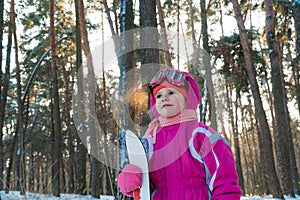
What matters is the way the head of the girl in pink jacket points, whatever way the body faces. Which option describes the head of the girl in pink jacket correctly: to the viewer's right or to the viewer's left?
to the viewer's left

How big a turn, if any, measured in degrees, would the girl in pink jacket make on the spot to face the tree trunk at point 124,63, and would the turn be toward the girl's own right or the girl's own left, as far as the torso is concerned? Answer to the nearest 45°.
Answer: approximately 135° to the girl's own right

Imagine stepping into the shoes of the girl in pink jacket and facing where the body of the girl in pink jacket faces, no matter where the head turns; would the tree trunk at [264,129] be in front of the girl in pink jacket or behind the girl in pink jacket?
behind

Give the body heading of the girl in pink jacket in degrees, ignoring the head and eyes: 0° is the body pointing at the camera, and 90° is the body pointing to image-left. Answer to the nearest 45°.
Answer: approximately 45°

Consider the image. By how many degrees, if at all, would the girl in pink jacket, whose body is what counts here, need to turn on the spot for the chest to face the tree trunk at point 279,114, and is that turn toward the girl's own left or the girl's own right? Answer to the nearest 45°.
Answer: approximately 135° to the girl's own right

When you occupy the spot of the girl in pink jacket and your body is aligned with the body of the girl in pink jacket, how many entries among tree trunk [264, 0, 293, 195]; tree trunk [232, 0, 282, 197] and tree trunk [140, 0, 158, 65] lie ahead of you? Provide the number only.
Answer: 0

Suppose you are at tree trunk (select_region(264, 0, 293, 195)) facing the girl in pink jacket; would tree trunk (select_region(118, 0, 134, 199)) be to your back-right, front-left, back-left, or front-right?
front-right

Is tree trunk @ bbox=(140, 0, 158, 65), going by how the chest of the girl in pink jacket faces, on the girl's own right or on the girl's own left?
on the girl's own right

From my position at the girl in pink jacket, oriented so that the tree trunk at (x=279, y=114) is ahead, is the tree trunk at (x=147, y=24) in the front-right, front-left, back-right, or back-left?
front-left
